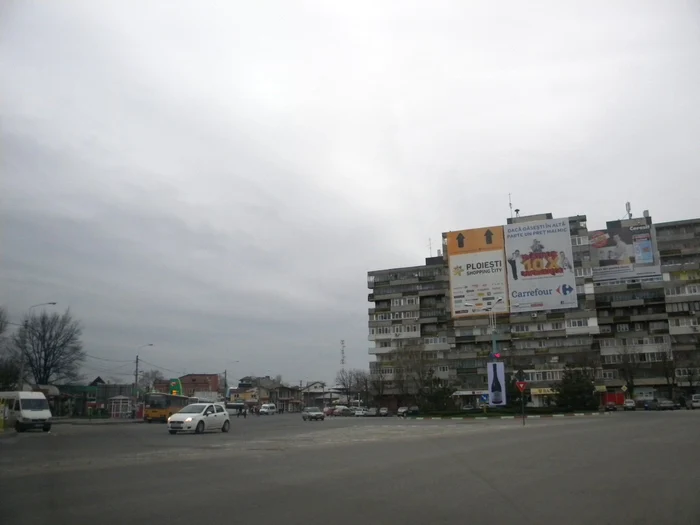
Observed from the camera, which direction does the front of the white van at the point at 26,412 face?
facing the viewer and to the right of the viewer

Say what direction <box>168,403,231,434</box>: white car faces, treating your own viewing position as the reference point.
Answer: facing the viewer and to the left of the viewer

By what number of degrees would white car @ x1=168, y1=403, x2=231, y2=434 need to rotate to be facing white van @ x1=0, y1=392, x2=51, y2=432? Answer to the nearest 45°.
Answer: approximately 90° to its right

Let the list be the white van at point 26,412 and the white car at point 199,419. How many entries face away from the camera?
0

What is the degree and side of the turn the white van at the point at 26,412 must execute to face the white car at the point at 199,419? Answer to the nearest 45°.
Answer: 0° — it already faces it

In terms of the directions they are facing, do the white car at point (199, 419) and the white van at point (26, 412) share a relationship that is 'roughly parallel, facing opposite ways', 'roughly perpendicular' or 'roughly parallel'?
roughly perpendicular
